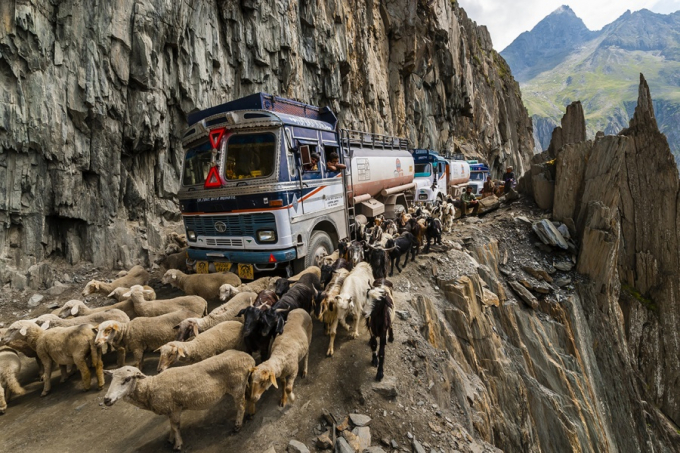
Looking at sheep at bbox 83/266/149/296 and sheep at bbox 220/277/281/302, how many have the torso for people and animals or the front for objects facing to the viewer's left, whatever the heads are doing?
2

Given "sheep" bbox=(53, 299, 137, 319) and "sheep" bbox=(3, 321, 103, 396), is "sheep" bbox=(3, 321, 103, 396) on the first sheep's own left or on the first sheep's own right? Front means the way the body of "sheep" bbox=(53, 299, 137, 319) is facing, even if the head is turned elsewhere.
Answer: on the first sheep's own left

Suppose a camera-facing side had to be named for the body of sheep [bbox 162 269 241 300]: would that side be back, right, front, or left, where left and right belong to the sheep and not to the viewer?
left

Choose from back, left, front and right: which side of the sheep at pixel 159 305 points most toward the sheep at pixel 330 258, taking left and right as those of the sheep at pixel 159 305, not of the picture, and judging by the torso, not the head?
back

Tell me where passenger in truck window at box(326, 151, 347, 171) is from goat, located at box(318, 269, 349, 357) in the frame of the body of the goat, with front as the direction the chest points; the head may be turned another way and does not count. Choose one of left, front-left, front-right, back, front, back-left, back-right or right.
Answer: back

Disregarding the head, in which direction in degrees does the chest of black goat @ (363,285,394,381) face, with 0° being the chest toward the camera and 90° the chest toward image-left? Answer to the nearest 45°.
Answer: approximately 0°

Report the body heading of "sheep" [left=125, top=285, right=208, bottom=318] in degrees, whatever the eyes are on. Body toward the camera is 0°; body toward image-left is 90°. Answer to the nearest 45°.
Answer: approximately 90°

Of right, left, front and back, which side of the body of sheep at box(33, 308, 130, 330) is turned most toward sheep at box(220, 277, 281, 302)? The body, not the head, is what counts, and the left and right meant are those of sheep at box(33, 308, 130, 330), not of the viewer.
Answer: back

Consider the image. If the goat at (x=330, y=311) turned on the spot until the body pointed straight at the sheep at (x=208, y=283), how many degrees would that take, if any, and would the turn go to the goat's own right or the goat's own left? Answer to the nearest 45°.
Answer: approximately 135° to the goat's own right

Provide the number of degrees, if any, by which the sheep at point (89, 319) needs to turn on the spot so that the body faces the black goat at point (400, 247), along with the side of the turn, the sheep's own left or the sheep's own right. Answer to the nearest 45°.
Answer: approximately 180°

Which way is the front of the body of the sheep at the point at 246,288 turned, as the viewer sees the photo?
to the viewer's left

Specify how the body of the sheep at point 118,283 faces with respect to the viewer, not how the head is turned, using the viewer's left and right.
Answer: facing to the left of the viewer

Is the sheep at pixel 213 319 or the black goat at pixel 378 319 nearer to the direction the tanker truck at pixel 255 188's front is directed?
the sheep
